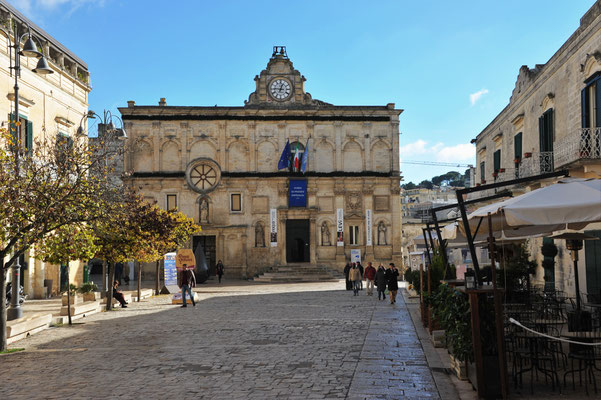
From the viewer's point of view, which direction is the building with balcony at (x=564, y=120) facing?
to the viewer's left

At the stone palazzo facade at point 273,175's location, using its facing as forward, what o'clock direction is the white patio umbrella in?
The white patio umbrella is roughly at 12 o'clock from the stone palazzo facade.
